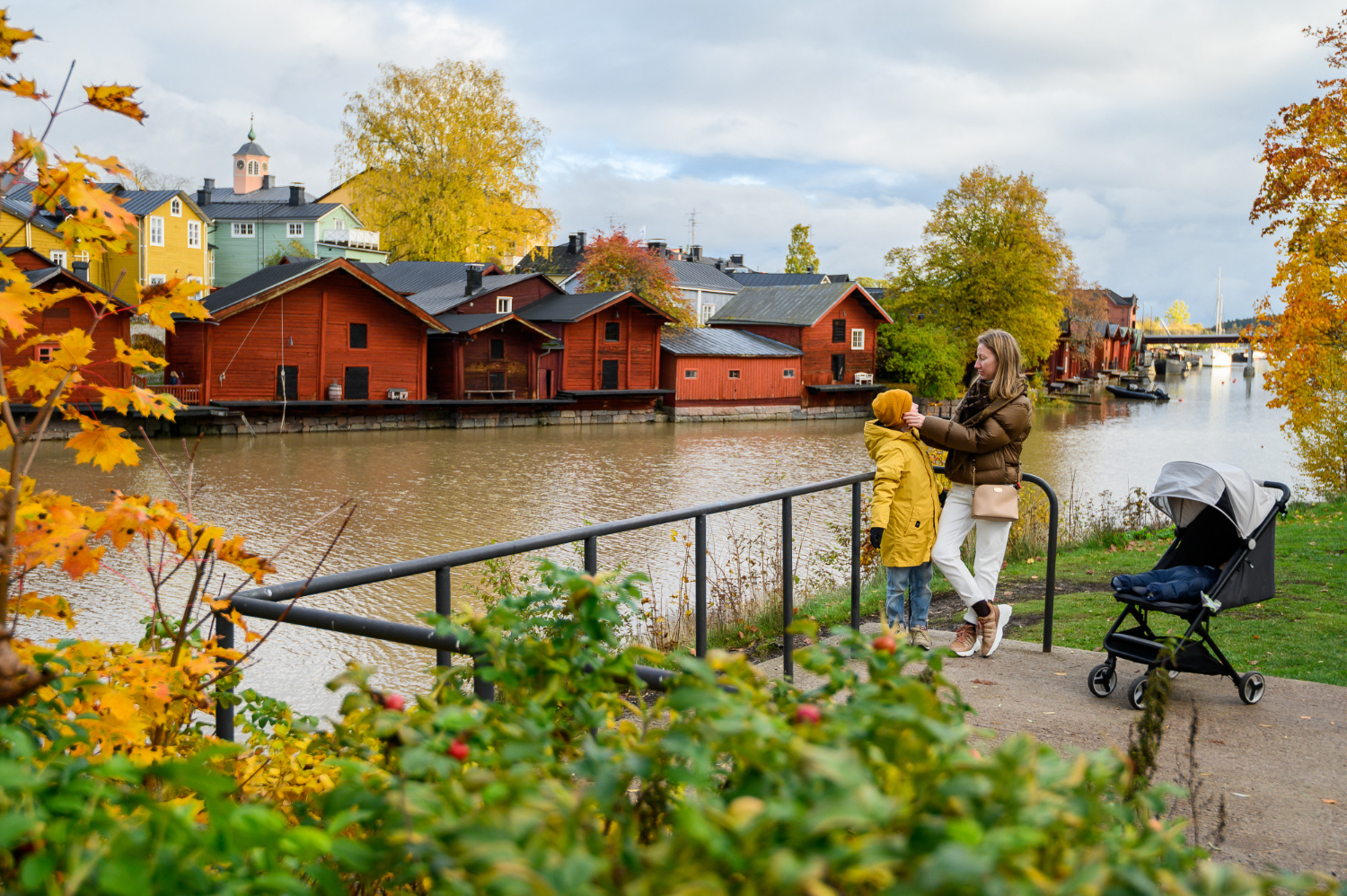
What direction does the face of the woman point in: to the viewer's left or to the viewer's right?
to the viewer's left

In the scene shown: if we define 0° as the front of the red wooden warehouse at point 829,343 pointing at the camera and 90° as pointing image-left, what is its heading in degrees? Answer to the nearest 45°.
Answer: approximately 315°

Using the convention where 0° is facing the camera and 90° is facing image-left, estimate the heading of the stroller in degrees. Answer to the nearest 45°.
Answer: approximately 45°

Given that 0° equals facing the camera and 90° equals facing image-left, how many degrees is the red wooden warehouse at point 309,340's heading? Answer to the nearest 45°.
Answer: approximately 0°

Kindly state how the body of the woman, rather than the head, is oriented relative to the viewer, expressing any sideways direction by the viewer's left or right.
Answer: facing to the left of the viewer

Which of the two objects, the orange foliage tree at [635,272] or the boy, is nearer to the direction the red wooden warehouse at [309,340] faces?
the boy

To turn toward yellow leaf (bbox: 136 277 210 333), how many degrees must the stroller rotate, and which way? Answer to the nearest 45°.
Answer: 0° — it already faces it

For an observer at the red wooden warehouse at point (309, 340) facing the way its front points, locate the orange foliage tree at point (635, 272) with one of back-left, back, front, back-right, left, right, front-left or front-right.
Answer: back-left

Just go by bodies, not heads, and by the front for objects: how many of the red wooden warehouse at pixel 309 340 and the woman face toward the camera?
1

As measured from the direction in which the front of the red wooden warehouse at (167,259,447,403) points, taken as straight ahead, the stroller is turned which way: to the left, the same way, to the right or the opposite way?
to the right

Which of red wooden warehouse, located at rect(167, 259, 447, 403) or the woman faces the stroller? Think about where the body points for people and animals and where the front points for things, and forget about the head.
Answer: the red wooden warehouse
